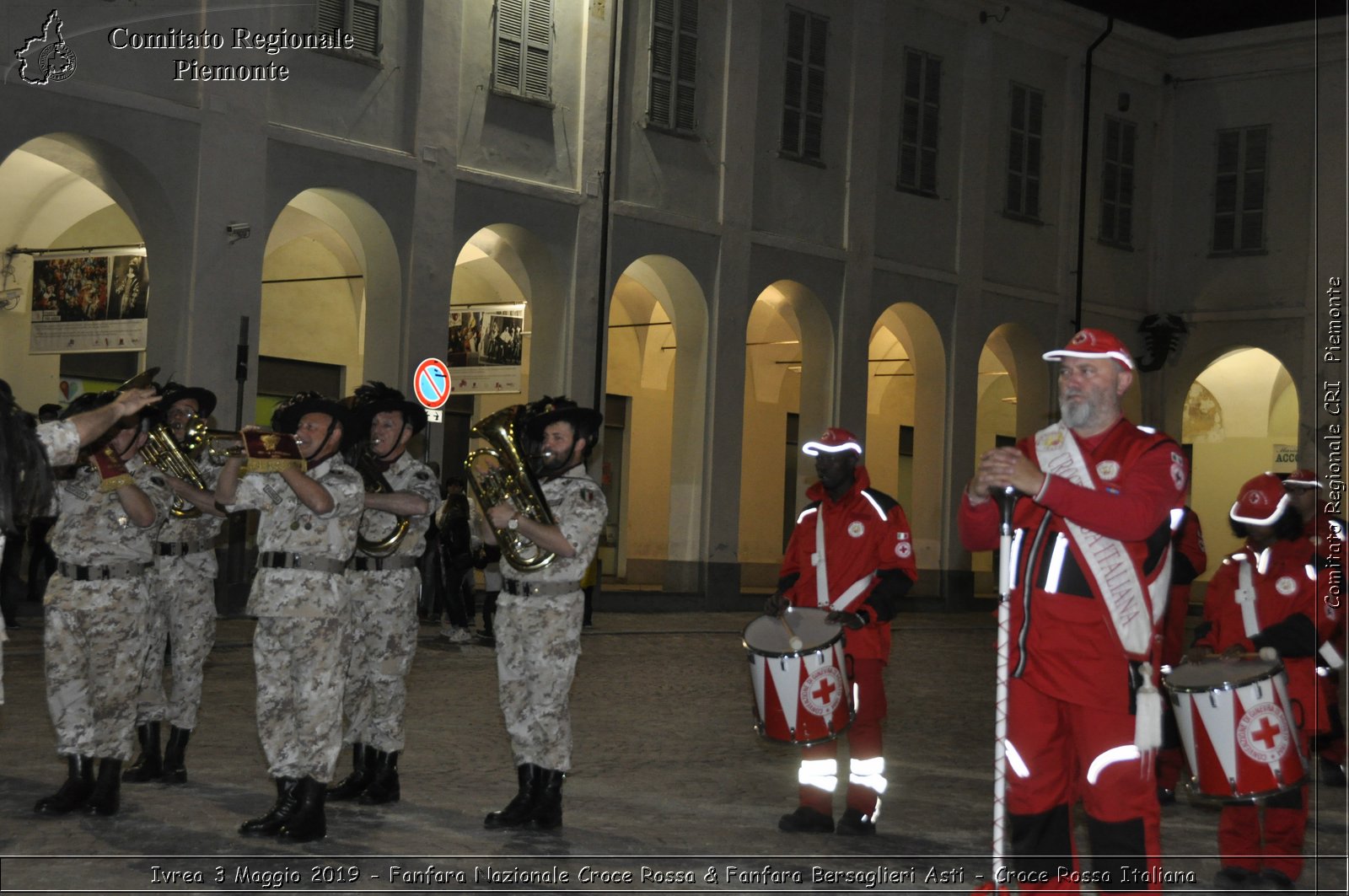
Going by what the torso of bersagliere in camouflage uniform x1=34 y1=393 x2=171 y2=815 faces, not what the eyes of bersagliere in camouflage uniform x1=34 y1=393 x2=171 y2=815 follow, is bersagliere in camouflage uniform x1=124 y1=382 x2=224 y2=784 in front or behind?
behind

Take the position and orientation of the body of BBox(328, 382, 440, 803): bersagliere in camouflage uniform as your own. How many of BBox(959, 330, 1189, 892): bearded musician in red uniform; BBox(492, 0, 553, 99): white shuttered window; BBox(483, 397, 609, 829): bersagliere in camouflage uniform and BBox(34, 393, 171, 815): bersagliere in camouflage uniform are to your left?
2

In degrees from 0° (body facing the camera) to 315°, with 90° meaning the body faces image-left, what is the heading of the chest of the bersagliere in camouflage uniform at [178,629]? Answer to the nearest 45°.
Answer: approximately 45°

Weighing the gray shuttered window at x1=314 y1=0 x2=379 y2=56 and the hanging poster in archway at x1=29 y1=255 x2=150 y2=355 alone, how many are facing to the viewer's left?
0

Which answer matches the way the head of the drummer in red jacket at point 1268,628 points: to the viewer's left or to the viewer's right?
to the viewer's left

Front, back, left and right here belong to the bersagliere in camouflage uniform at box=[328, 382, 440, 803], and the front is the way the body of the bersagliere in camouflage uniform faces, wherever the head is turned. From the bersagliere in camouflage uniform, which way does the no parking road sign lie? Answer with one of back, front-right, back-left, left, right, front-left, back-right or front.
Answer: back-right

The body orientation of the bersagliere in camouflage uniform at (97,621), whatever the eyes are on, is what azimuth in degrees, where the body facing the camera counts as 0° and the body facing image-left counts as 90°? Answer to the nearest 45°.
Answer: approximately 45°

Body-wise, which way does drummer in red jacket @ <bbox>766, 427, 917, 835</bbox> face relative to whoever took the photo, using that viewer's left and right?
facing the viewer and to the left of the viewer

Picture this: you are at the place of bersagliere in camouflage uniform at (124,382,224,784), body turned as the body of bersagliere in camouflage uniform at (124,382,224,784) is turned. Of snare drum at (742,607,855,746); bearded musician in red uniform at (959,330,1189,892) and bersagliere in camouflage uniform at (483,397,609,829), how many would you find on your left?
3

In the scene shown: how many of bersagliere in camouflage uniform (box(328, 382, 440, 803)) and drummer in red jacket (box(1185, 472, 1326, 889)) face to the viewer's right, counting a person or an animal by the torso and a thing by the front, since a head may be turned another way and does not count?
0

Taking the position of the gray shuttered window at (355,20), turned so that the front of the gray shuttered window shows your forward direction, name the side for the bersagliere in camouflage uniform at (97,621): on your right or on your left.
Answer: on your right

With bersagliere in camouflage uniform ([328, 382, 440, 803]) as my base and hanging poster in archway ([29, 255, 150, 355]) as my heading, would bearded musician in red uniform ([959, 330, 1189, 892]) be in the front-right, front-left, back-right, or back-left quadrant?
back-right

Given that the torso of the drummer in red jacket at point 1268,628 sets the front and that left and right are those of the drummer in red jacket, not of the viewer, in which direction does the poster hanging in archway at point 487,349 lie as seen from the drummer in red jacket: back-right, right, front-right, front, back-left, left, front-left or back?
right

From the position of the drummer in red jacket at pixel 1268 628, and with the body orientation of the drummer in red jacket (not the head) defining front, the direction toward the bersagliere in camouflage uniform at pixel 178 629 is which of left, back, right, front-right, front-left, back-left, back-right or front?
front-right

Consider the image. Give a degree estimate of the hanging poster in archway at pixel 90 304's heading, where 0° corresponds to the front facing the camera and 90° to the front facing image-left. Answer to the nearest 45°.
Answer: approximately 0°

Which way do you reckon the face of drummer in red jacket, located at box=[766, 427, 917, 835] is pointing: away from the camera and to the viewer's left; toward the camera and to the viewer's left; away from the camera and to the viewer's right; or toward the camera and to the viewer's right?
toward the camera and to the viewer's left
